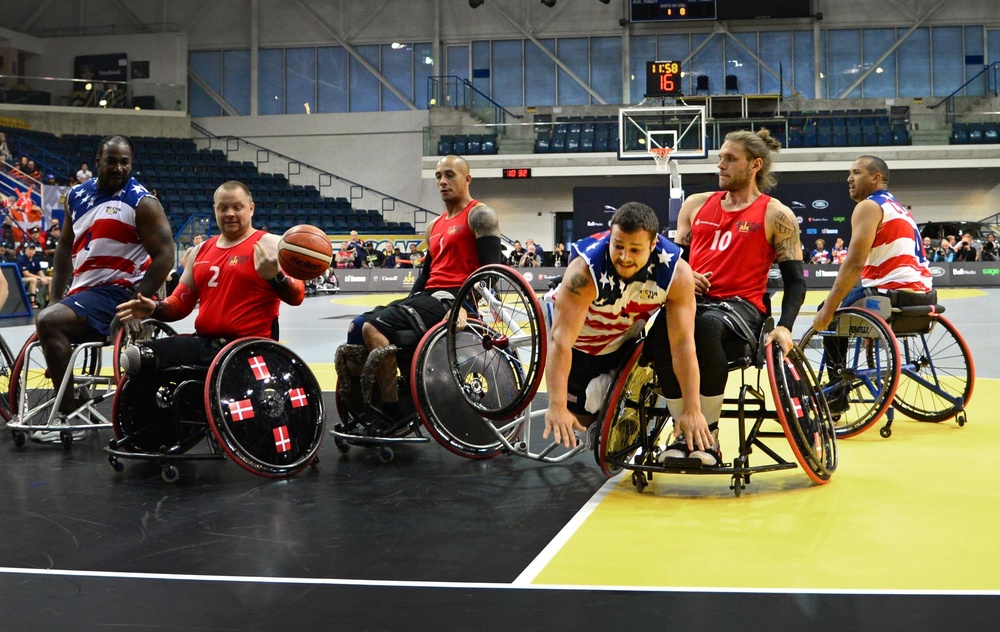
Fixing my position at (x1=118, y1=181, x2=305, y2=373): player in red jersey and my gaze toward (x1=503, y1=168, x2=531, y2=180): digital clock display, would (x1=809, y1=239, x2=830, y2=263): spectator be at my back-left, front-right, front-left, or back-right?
front-right

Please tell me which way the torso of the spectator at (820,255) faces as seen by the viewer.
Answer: toward the camera

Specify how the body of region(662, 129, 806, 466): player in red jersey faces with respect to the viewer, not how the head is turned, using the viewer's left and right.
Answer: facing the viewer and to the left of the viewer

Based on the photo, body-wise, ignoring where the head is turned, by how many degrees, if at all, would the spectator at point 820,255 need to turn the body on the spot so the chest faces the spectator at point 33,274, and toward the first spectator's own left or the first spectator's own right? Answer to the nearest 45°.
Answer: approximately 45° to the first spectator's own right

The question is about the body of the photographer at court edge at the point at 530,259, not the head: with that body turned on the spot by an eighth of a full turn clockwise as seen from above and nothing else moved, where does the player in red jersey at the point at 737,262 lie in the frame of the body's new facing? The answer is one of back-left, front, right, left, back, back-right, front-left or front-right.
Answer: front-left

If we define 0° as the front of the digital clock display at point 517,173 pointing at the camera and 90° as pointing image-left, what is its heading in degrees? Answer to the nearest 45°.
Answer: approximately 0°

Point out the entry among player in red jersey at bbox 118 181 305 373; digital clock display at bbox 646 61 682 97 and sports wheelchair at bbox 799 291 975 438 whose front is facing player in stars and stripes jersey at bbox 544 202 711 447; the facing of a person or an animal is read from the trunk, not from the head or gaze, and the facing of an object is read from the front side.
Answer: the digital clock display

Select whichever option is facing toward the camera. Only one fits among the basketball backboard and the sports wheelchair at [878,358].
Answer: the basketball backboard

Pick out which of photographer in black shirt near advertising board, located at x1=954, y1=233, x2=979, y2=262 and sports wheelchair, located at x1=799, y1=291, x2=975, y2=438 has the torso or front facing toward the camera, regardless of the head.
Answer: the photographer in black shirt near advertising board

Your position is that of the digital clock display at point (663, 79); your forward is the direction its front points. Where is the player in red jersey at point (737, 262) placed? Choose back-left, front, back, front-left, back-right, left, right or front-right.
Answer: front

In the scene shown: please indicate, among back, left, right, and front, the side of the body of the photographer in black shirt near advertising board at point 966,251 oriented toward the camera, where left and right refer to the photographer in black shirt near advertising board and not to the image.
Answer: front

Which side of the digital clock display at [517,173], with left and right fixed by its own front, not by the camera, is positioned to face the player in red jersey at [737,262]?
front

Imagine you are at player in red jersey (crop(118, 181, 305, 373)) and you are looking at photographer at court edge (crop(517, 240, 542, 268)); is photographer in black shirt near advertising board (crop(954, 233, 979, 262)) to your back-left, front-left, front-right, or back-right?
front-right
